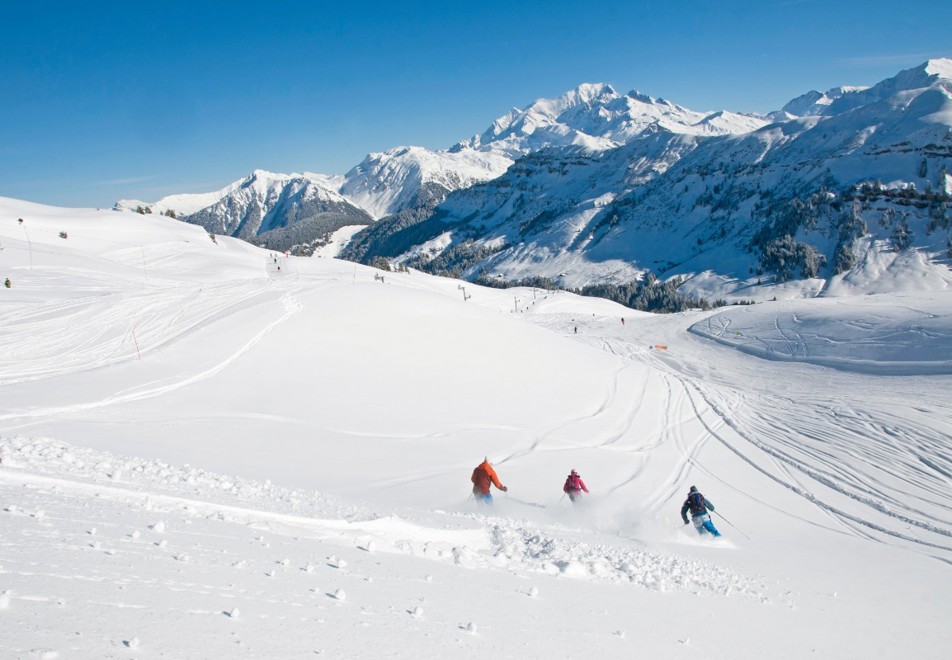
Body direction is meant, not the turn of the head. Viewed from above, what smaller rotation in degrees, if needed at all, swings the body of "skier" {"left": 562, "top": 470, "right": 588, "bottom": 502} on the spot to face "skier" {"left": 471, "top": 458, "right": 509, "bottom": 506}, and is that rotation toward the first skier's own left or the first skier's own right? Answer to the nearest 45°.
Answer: approximately 135° to the first skier's own left

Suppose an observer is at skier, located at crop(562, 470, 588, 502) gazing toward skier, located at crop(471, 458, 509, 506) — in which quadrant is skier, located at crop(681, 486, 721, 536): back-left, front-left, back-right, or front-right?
front-left

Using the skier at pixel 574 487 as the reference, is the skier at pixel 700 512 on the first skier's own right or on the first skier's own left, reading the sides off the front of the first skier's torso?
on the first skier's own right

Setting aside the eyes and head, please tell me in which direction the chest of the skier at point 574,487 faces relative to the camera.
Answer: away from the camera
